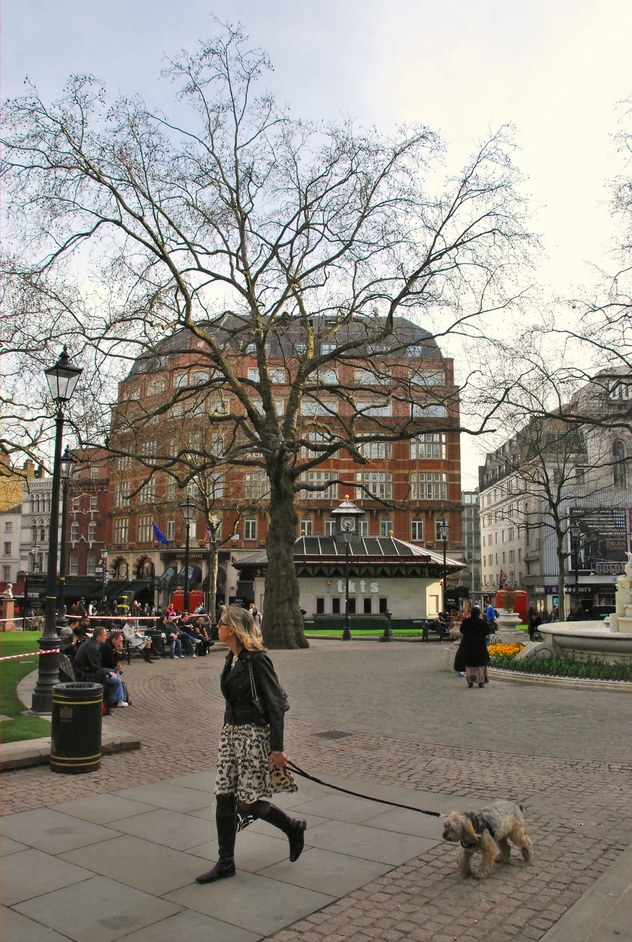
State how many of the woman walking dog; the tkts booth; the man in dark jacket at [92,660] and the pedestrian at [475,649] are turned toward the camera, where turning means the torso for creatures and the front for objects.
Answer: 1

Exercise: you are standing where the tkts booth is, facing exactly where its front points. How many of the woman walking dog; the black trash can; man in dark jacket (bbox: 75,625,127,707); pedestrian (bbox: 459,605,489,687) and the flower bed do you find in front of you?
5

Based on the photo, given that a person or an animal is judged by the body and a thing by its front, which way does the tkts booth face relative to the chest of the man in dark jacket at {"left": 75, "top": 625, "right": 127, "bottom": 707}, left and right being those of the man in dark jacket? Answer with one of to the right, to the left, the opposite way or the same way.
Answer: to the right

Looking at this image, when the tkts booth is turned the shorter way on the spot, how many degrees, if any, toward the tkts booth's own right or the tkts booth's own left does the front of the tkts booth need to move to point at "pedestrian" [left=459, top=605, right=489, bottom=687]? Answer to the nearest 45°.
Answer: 0° — it already faces them

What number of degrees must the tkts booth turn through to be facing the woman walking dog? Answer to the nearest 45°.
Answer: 0° — it already faces them

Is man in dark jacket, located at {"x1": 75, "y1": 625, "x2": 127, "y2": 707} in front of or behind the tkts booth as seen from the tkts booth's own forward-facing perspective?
in front

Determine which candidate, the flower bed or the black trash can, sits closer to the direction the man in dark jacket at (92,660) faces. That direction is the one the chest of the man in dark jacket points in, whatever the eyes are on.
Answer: the flower bed

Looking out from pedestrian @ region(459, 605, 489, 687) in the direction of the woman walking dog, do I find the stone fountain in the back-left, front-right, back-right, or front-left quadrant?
back-left

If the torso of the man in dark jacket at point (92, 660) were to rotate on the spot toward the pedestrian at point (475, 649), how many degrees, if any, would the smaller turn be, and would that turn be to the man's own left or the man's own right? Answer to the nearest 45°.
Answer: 0° — they already face them

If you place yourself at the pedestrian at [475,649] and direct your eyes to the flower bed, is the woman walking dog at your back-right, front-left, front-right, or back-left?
back-right

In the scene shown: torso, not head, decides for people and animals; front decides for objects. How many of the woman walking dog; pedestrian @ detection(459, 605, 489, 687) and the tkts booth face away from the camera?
1

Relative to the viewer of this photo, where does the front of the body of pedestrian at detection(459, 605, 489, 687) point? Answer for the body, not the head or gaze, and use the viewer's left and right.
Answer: facing away from the viewer

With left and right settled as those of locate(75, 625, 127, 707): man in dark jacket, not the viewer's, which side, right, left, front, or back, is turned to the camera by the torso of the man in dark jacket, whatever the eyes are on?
right
